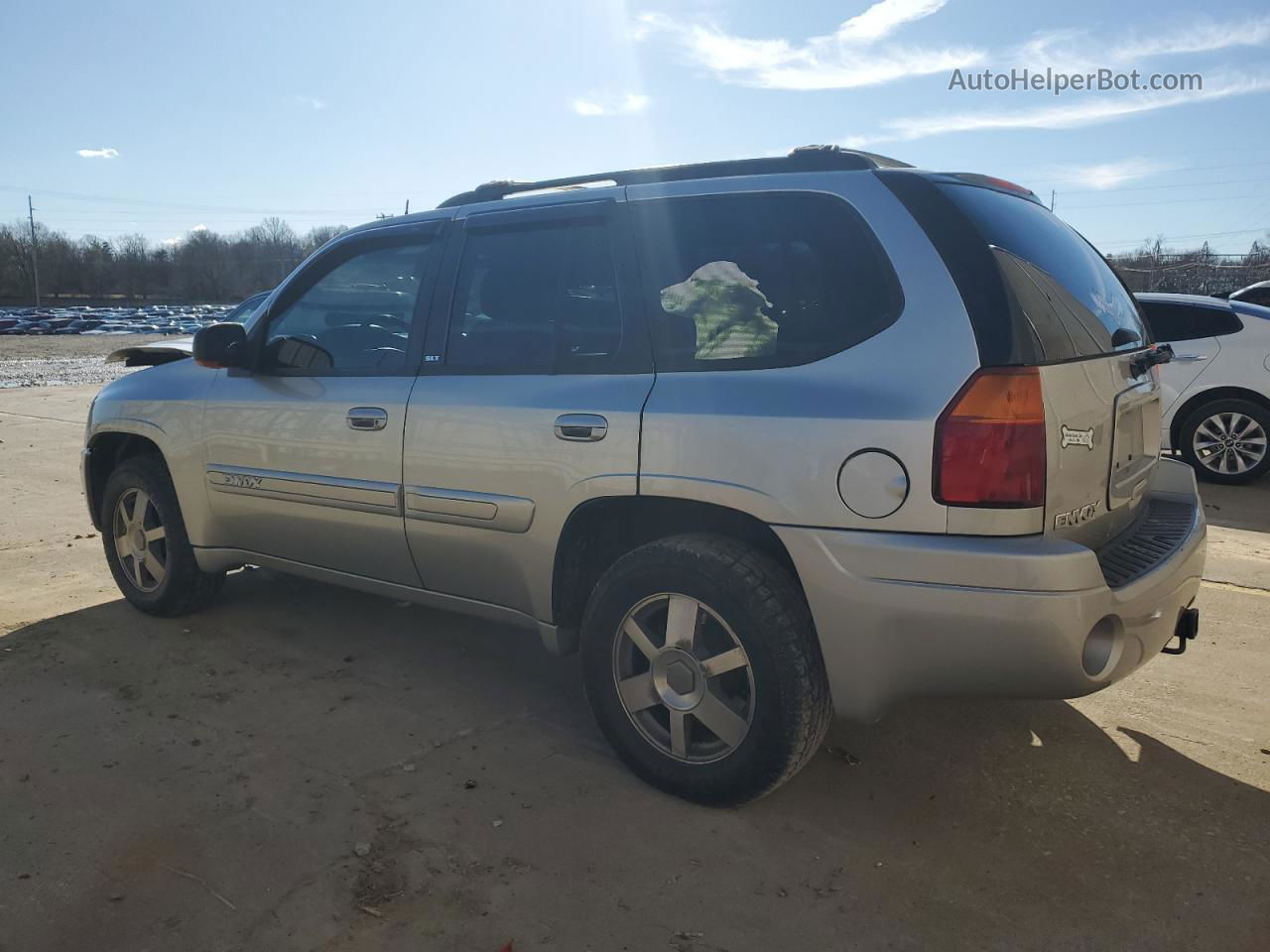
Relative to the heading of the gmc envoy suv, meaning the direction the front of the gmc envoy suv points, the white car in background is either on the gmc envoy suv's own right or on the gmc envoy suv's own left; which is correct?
on the gmc envoy suv's own right

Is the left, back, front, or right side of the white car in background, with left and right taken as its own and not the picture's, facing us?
left

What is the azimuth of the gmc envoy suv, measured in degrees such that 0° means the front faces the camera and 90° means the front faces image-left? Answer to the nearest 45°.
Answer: approximately 135°

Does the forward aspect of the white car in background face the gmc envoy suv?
no
